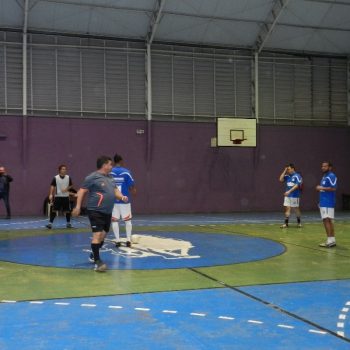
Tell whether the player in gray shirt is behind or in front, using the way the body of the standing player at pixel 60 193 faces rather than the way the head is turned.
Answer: in front

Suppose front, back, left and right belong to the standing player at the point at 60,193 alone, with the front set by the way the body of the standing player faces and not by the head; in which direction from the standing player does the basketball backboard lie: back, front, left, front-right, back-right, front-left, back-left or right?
back-left

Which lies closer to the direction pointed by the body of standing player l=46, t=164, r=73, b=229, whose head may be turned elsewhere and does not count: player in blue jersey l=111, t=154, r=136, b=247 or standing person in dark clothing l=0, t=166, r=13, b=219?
the player in blue jersey

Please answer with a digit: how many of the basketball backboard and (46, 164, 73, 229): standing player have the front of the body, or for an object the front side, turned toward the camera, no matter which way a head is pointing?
2

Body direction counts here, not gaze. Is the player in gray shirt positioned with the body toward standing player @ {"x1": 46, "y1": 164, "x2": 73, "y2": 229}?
no

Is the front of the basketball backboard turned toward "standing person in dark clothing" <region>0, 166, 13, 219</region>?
no

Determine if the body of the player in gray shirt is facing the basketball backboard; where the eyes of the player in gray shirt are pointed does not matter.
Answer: no

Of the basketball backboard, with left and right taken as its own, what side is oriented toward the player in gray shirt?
front

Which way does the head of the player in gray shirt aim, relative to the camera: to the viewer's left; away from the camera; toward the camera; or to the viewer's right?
to the viewer's right

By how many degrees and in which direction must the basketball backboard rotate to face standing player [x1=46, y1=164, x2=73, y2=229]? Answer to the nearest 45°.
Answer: approximately 45° to its right

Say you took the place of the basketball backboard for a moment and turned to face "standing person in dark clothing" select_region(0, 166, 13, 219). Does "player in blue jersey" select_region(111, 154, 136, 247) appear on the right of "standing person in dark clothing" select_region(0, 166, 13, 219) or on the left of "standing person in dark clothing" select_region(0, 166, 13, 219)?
left

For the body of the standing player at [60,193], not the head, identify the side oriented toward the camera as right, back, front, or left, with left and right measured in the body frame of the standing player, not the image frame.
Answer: front

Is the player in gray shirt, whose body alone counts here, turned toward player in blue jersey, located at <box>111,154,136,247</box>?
no

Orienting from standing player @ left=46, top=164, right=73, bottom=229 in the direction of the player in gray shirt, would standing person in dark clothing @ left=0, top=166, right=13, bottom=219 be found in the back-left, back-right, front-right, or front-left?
back-right

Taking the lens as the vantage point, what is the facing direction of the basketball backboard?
facing the viewer

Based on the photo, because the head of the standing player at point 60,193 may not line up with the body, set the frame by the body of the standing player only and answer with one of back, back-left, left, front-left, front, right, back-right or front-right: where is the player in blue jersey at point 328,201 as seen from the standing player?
front-left

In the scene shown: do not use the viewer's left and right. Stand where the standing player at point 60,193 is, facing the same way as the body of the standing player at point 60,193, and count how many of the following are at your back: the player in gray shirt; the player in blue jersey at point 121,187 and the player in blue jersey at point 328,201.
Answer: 0

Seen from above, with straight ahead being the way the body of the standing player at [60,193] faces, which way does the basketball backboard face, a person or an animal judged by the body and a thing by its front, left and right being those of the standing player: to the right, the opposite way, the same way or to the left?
the same way

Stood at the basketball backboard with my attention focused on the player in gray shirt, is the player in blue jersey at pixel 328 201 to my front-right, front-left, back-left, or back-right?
front-left
